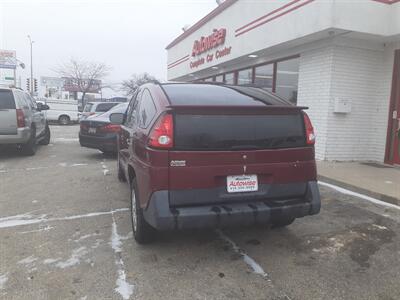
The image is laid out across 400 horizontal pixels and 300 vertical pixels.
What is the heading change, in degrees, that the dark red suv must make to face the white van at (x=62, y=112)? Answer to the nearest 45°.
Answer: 0° — it already faces it

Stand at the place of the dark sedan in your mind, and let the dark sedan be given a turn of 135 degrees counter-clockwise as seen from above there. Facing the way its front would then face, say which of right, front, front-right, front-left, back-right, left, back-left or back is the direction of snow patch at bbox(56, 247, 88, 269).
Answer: left

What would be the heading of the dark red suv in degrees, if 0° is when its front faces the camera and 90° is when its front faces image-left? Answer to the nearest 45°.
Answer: approximately 135°

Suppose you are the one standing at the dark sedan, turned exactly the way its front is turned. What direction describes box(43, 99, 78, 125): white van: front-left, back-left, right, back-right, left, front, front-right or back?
front-left

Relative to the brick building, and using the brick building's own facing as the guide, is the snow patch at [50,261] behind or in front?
in front

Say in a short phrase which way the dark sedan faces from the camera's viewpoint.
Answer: facing away from the viewer and to the right of the viewer

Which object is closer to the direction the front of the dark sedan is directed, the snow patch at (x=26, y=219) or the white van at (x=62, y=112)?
the white van

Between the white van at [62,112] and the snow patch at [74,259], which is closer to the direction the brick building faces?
the snow patch

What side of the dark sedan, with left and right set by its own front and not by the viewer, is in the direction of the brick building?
right

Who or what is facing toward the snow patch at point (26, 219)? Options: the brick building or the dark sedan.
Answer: the brick building

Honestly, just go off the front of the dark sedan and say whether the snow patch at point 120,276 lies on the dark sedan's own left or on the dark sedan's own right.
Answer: on the dark sedan's own right

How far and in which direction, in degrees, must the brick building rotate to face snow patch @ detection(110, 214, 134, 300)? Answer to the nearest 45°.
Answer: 0° — it already faces it

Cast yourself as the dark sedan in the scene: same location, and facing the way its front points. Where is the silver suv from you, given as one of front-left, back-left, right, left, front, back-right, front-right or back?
back-left
